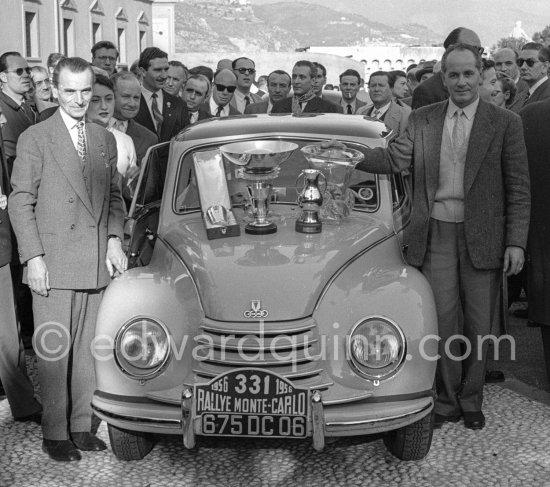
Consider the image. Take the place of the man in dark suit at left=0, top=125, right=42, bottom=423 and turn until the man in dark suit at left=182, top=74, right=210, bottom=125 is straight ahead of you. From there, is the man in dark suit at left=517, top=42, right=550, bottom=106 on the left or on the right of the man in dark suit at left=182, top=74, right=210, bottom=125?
right

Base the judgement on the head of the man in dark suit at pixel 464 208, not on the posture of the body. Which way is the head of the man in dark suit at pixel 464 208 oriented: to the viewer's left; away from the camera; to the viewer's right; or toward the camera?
toward the camera

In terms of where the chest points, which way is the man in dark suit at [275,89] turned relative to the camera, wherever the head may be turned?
toward the camera

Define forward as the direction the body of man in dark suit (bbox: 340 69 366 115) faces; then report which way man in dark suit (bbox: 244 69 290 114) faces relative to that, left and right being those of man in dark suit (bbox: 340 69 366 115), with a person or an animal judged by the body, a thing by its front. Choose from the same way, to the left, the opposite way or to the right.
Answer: the same way

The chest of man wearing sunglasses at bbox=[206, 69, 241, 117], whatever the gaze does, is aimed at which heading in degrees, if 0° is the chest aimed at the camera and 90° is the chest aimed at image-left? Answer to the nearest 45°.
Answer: approximately 0°

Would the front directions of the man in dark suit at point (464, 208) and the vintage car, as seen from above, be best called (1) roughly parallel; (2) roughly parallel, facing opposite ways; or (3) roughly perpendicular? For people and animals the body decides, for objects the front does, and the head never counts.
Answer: roughly parallel

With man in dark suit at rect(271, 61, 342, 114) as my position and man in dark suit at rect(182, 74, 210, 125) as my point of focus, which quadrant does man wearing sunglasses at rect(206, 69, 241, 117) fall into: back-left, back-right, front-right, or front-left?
front-right

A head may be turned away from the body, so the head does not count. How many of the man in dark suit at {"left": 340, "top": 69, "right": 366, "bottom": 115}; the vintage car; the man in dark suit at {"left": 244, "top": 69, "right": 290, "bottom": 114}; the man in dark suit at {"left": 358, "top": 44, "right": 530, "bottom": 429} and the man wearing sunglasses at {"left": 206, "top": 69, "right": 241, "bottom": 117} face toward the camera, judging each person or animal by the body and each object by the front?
5

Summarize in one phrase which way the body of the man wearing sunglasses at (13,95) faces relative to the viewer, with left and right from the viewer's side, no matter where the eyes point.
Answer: facing the viewer and to the right of the viewer

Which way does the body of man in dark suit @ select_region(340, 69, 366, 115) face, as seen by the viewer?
toward the camera

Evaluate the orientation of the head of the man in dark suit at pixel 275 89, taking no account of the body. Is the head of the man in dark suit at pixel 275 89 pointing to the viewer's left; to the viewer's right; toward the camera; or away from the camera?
toward the camera

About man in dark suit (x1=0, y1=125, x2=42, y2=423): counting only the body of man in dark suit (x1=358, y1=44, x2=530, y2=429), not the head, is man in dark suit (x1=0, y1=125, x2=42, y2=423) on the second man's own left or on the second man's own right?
on the second man's own right

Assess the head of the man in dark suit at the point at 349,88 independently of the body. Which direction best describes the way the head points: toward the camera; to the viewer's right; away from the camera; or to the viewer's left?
toward the camera

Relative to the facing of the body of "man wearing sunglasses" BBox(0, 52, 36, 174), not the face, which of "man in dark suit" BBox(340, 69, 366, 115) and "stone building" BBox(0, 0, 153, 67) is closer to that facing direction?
the man in dark suit

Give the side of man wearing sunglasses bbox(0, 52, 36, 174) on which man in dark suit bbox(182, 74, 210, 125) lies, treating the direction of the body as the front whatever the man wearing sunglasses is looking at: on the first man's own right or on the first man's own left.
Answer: on the first man's own left

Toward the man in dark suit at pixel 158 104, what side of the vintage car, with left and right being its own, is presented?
back

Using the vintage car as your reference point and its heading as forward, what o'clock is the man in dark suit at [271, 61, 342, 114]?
The man in dark suit is roughly at 6 o'clock from the vintage car.
